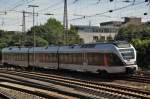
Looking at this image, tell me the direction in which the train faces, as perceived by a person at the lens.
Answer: facing the viewer and to the right of the viewer
